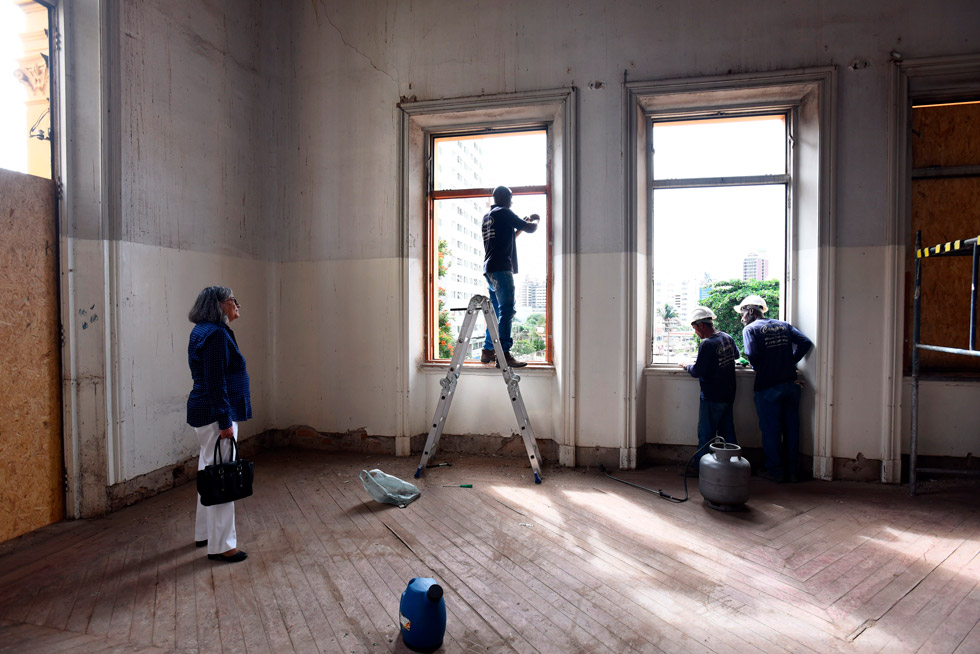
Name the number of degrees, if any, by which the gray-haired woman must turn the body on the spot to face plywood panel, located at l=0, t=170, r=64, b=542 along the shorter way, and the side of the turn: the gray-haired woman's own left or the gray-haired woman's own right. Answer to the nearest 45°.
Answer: approximately 135° to the gray-haired woman's own left

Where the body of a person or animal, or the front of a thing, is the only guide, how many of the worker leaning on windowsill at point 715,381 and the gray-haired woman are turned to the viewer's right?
1

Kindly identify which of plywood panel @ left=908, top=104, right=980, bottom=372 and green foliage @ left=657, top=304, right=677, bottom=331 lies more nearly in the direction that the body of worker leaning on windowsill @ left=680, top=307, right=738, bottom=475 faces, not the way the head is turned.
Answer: the green foliage

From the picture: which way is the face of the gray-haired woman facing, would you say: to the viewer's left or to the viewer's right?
to the viewer's right

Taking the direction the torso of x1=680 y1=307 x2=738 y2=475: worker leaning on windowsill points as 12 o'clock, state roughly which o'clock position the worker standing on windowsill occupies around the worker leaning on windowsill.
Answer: The worker standing on windowsill is roughly at 10 o'clock from the worker leaning on windowsill.

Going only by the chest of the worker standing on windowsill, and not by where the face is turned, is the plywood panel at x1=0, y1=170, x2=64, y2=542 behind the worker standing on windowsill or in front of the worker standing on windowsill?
behind

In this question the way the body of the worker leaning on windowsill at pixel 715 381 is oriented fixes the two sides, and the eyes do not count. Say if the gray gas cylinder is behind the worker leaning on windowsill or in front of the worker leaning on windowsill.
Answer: behind

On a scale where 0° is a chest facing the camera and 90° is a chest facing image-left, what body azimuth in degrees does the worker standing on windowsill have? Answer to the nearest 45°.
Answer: approximately 225°

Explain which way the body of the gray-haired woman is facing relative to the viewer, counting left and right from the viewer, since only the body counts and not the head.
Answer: facing to the right of the viewer

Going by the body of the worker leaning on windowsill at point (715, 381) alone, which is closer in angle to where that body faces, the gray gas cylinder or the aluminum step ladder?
the aluminum step ladder

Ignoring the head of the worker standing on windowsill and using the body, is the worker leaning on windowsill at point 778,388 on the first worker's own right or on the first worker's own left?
on the first worker's own right

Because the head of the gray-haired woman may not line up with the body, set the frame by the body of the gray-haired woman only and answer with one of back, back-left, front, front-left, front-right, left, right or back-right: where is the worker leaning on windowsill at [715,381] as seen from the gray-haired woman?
front

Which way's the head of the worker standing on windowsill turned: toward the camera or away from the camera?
away from the camera

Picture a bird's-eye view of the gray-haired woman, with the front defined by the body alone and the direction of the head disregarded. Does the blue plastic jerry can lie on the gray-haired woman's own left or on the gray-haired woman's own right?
on the gray-haired woman's own right

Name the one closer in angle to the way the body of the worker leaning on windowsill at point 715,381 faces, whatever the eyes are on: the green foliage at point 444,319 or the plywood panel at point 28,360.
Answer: the green foliage

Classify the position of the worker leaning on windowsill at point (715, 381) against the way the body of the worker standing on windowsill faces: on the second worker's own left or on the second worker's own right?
on the second worker's own right

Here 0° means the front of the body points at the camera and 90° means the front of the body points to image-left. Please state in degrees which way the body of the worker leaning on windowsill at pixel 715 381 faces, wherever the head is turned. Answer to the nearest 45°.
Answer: approximately 135°
